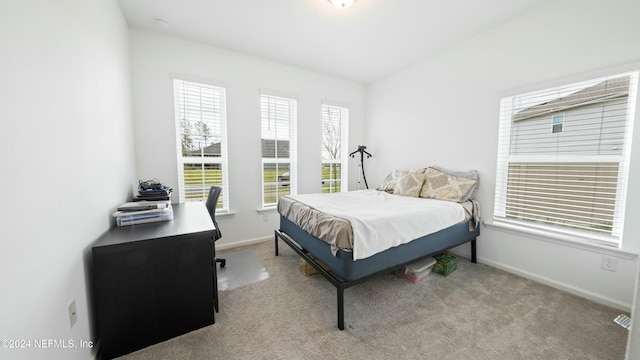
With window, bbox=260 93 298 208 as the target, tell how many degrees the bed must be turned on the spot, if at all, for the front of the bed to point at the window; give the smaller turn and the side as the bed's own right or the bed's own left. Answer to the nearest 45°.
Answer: approximately 90° to the bed's own right

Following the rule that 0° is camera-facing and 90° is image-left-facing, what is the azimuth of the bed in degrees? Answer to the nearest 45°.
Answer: approximately 45°

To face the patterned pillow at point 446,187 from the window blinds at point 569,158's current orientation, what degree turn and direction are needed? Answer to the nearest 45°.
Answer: approximately 45° to its right

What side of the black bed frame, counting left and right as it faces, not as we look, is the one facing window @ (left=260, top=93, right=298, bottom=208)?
right

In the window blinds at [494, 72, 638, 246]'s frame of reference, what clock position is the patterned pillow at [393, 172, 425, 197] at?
The patterned pillow is roughly at 1 o'clock from the window blinds.

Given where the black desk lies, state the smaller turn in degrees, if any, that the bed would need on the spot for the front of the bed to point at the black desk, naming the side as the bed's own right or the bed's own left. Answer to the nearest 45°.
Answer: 0° — it already faces it
